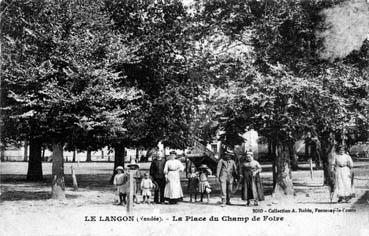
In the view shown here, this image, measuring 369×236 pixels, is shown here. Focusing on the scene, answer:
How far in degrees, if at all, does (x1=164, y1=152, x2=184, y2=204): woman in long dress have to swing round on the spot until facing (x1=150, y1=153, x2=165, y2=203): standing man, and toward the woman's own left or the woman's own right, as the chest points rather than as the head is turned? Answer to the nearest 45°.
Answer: approximately 135° to the woman's own right

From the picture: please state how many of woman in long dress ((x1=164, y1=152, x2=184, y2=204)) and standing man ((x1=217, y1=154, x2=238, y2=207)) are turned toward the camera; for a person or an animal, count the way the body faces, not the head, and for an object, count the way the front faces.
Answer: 2

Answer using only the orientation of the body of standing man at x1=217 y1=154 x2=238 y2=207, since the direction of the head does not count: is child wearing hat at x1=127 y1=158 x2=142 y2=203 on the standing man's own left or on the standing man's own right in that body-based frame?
on the standing man's own right

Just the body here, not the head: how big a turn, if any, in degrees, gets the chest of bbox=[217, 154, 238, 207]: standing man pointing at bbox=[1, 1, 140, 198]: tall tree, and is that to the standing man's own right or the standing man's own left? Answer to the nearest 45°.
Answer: approximately 90° to the standing man's own right

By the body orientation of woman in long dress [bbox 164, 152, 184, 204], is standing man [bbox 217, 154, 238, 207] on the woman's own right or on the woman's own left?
on the woman's own left

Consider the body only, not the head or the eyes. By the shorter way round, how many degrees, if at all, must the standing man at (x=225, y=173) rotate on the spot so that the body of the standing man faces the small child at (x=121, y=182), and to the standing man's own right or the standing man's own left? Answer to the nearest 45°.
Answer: approximately 90° to the standing man's own right

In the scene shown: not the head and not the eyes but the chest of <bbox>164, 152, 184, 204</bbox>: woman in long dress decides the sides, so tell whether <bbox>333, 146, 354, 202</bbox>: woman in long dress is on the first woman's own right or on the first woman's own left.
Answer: on the first woman's own left

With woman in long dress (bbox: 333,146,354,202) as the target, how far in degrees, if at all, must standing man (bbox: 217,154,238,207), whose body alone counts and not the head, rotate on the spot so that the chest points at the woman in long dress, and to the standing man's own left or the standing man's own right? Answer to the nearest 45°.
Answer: approximately 90° to the standing man's own left

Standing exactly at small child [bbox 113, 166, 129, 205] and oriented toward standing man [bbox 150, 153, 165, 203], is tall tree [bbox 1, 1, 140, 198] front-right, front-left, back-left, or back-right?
back-left

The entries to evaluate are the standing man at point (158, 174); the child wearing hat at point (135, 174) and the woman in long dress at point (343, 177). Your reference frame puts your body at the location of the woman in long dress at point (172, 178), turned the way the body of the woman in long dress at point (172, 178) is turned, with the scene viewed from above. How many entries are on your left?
1
